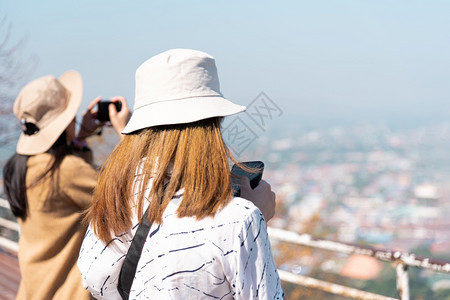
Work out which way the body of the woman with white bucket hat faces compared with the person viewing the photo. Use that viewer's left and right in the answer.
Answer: facing away from the viewer and to the right of the viewer

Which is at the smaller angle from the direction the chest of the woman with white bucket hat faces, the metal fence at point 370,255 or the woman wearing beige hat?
the metal fence

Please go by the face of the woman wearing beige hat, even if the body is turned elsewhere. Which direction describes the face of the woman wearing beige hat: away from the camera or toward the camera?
away from the camera

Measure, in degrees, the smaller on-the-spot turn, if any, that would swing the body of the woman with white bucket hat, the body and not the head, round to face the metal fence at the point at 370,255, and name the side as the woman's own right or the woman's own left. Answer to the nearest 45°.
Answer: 0° — they already face it

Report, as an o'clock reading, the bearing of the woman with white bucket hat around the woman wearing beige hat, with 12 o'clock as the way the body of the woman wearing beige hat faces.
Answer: The woman with white bucket hat is roughly at 4 o'clock from the woman wearing beige hat.

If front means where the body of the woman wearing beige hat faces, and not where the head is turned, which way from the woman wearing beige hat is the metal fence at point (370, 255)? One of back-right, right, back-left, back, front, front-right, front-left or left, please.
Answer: front-right

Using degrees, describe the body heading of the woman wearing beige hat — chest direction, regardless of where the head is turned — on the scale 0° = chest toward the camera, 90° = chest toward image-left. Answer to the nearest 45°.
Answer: approximately 225°

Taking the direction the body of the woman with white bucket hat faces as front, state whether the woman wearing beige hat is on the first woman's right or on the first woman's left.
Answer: on the first woman's left

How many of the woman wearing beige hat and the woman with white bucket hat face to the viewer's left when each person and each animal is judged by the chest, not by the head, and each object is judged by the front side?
0
